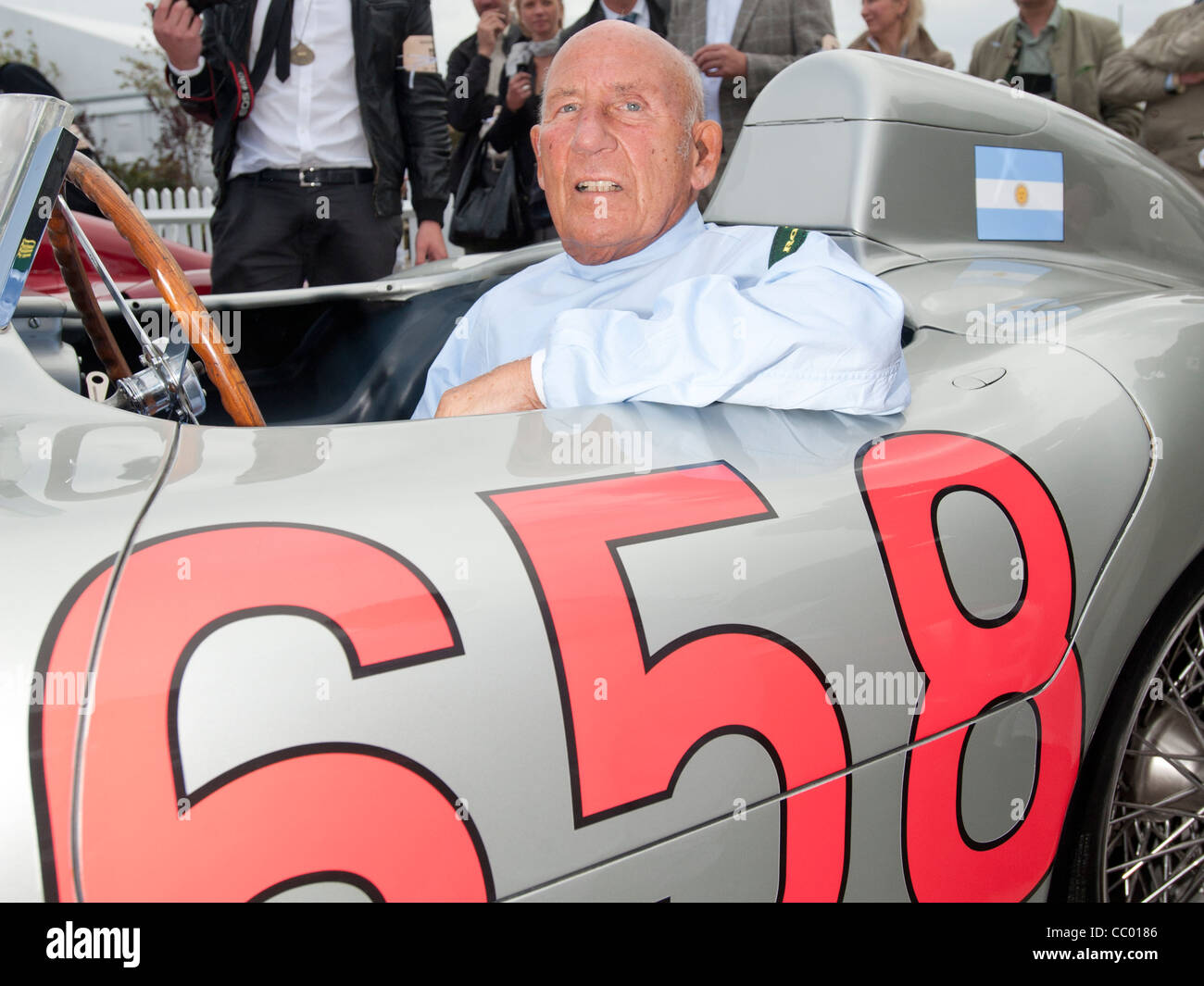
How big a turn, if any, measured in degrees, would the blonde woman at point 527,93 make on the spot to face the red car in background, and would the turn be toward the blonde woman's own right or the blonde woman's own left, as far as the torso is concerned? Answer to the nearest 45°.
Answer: approximately 90° to the blonde woman's own right

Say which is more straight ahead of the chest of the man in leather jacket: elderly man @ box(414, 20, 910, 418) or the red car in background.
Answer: the elderly man

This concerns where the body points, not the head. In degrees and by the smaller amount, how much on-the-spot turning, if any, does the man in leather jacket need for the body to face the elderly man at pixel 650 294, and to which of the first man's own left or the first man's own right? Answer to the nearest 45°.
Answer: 0° — they already face them

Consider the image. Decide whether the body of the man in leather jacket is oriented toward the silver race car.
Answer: yes

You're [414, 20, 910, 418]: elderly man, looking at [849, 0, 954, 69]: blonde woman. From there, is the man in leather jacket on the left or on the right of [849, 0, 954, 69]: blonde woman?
left

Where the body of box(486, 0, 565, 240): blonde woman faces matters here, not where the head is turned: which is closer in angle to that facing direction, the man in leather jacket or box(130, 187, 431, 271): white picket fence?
the man in leather jacket

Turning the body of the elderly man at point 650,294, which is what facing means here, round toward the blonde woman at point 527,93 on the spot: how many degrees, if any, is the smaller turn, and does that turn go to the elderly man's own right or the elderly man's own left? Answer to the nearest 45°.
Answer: approximately 135° to the elderly man's own right

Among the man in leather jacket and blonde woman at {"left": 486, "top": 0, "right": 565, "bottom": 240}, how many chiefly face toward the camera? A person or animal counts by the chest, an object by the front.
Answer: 2

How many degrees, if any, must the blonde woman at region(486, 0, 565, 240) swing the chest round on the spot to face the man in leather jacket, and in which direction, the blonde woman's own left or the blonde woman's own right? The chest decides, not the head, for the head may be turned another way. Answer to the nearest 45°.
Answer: approximately 45° to the blonde woman's own right

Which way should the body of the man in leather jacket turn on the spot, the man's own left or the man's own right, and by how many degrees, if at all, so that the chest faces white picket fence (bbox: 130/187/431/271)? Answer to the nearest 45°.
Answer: approximately 180°
